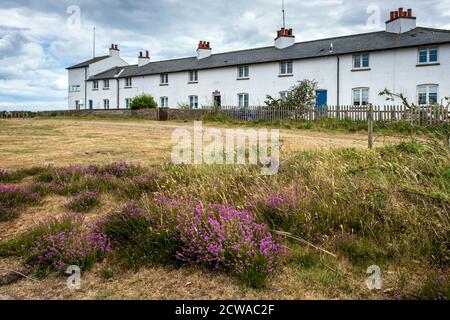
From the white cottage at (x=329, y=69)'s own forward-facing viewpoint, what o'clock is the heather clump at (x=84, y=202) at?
The heather clump is roughly at 11 o'clock from the white cottage.

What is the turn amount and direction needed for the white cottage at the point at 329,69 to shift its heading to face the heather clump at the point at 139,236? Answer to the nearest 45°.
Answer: approximately 45° to its left

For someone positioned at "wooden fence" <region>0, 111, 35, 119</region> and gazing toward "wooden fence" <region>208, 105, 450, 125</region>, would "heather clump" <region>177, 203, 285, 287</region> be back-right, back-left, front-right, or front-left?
front-right

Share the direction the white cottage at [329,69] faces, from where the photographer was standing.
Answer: facing the viewer and to the left of the viewer

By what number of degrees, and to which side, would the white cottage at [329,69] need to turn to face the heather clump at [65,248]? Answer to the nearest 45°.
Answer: approximately 45° to its left

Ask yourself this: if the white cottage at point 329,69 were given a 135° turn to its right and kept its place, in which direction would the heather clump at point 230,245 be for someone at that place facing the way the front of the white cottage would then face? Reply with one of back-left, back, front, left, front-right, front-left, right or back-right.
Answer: back

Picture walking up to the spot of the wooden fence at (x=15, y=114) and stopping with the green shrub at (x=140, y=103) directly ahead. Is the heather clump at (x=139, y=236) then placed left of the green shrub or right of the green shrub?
right

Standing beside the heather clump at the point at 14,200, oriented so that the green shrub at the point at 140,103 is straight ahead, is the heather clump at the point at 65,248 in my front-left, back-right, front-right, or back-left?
back-right

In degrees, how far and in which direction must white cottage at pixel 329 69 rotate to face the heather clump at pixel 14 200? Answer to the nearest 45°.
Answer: approximately 45° to its left

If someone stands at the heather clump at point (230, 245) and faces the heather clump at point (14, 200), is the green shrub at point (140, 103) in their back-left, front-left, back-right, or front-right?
front-right
